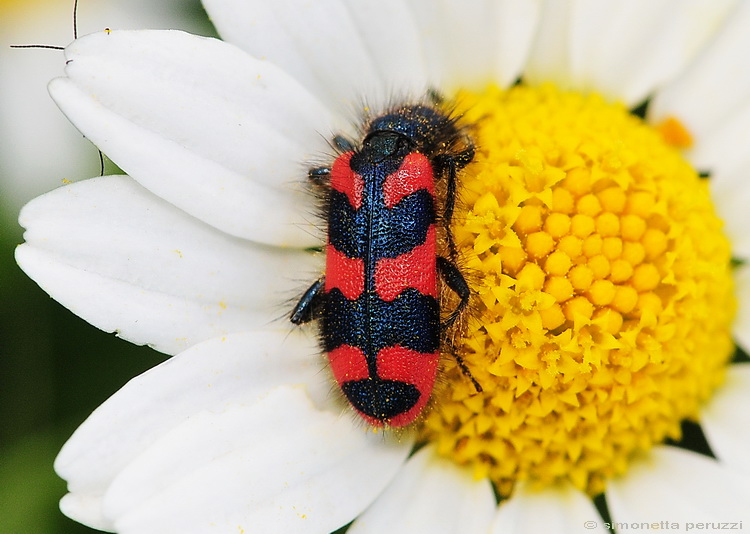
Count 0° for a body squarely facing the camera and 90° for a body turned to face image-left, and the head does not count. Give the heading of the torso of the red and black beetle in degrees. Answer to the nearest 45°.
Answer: approximately 180°
